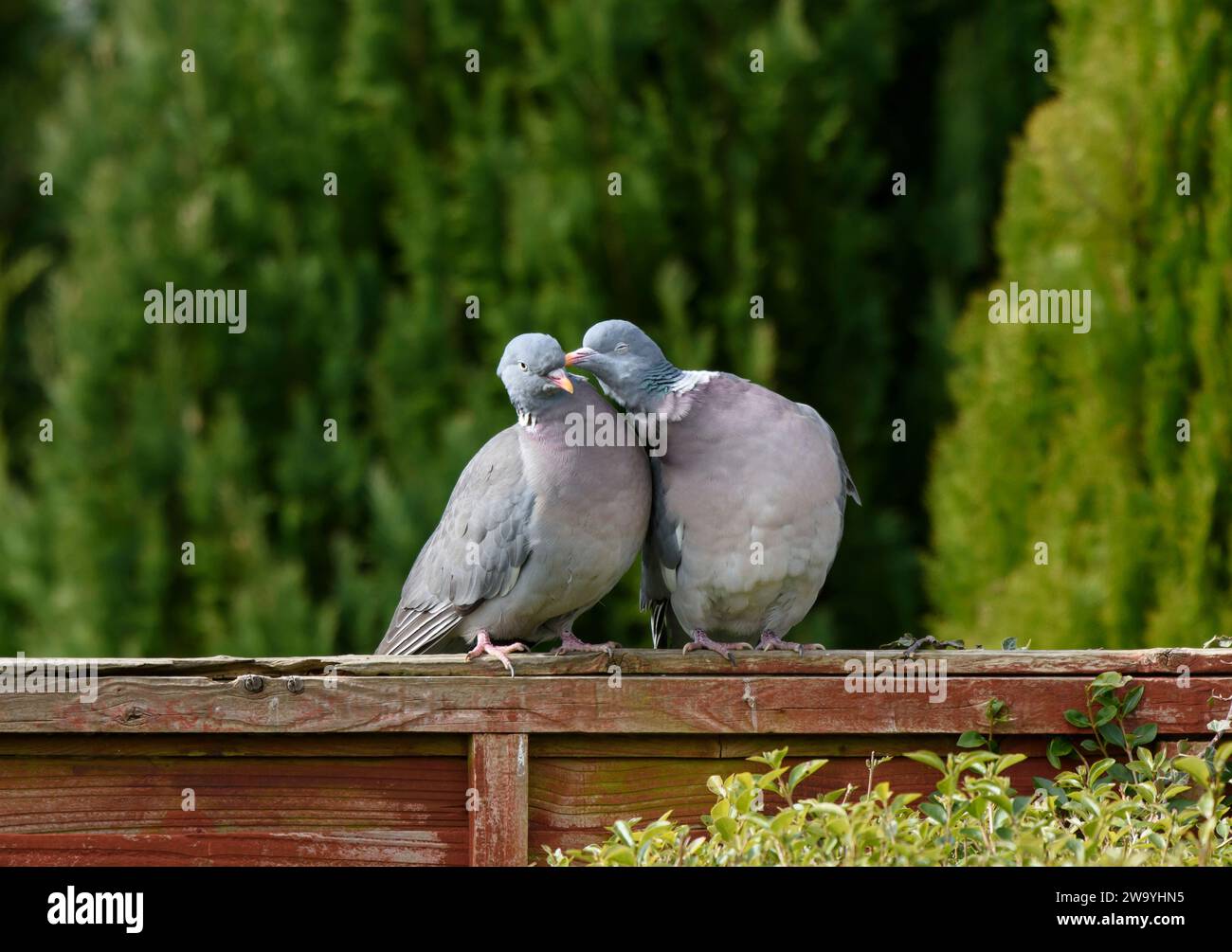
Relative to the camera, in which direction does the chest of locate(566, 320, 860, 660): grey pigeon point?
toward the camera

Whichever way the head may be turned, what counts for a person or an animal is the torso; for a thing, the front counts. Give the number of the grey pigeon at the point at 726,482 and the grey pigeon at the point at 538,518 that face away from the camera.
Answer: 0

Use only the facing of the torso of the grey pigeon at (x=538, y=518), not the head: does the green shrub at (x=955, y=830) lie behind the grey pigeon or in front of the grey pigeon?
in front

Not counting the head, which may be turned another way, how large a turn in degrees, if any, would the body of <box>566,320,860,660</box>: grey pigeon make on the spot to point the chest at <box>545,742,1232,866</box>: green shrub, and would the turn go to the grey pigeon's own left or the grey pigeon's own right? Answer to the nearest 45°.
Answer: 0° — it already faces it

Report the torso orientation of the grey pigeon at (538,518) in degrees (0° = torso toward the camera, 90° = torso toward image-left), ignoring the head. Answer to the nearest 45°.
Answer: approximately 315°
